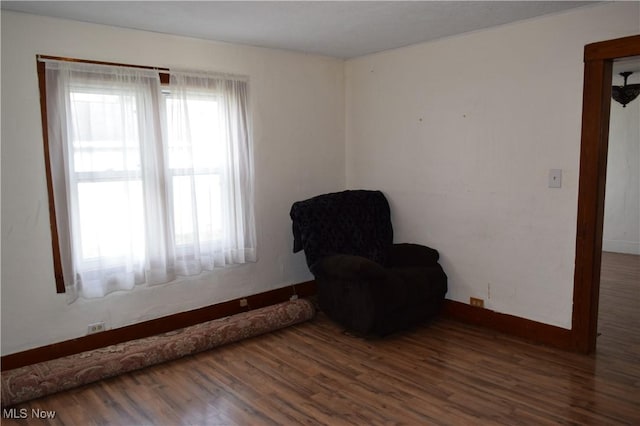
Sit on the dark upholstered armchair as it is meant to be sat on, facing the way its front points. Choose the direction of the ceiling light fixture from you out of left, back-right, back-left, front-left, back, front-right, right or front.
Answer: left

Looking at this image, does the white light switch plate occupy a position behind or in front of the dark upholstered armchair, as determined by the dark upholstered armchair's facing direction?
in front

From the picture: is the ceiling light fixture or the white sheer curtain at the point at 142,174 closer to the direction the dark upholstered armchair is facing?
the ceiling light fixture

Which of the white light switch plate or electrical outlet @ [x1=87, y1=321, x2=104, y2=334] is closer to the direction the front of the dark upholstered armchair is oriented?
the white light switch plate

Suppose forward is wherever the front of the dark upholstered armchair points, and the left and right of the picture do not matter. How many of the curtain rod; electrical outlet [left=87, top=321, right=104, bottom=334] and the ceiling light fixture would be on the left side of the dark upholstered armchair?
1

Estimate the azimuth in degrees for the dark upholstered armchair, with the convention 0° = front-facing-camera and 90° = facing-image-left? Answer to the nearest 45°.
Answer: approximately 315°

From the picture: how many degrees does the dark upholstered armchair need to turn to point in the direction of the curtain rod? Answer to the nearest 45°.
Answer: approximately 135° to its right

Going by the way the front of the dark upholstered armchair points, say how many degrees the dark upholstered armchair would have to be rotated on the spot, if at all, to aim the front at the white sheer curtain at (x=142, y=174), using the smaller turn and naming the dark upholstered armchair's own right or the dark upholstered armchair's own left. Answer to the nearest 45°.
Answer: approximately 135° to the dark upholstered armchair's own right

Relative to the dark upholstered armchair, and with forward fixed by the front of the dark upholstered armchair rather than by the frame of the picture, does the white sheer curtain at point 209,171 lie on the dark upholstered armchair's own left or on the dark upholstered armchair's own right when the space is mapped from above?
on the dark upholstered armchair's own right

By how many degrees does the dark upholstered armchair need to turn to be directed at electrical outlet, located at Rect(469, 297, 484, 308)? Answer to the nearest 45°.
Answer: approximately 45° to its left

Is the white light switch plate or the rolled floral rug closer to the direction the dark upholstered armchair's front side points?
the white light switch plate

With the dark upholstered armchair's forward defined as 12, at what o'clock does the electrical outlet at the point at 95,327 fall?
The electrical outlet is roughly at 4 o'clock from the dark upholstered armchair.

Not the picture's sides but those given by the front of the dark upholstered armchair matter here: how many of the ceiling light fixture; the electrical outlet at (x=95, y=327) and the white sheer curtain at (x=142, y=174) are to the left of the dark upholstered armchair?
1
